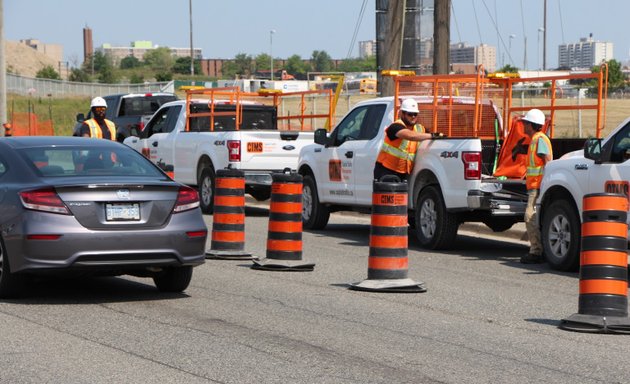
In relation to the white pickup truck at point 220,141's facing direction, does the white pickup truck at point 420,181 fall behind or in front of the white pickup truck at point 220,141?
behind

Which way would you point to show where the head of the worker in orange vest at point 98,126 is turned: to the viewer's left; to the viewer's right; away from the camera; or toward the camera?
toward the camera

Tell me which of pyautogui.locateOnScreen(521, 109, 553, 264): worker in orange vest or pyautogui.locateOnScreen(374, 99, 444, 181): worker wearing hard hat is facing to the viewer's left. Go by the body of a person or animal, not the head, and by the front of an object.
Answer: the worker in orange vest

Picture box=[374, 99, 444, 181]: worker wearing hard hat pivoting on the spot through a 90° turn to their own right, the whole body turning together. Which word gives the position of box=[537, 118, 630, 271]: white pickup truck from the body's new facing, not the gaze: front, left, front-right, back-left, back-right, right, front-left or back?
left

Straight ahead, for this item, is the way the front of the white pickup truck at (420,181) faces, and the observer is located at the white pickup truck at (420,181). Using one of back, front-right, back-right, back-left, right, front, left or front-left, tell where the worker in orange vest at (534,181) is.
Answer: back

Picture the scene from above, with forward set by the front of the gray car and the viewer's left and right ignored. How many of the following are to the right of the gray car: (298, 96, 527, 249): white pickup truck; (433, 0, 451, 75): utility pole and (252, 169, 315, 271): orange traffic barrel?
3

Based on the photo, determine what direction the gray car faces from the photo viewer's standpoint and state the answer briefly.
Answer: facing away from the viewer and to the left of the viewer

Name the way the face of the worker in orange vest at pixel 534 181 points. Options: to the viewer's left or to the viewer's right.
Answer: to the viewer's left

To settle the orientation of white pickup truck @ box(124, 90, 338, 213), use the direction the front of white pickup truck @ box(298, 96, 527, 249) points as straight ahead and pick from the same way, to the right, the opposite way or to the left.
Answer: the same way

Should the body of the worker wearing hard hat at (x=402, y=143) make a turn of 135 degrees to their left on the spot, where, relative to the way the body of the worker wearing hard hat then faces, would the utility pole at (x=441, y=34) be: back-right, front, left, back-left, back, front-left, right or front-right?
front

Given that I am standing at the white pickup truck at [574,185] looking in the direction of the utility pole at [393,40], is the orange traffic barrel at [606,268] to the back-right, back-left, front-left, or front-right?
back-left

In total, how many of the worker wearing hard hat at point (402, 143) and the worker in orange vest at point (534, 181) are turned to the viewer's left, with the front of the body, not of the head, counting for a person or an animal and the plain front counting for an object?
1

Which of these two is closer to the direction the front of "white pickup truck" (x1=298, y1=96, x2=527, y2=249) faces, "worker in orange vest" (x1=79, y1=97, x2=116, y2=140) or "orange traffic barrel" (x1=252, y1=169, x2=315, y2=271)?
the worker in orange vest

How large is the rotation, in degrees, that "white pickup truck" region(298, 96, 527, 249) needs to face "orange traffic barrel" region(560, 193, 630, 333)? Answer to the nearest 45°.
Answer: approximately 135° to its left

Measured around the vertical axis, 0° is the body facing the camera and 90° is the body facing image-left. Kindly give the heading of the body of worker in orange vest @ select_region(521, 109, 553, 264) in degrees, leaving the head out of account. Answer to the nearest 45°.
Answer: approximately 90°

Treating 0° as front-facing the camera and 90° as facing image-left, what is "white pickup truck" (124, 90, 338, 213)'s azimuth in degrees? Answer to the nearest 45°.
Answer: approximately 135°
